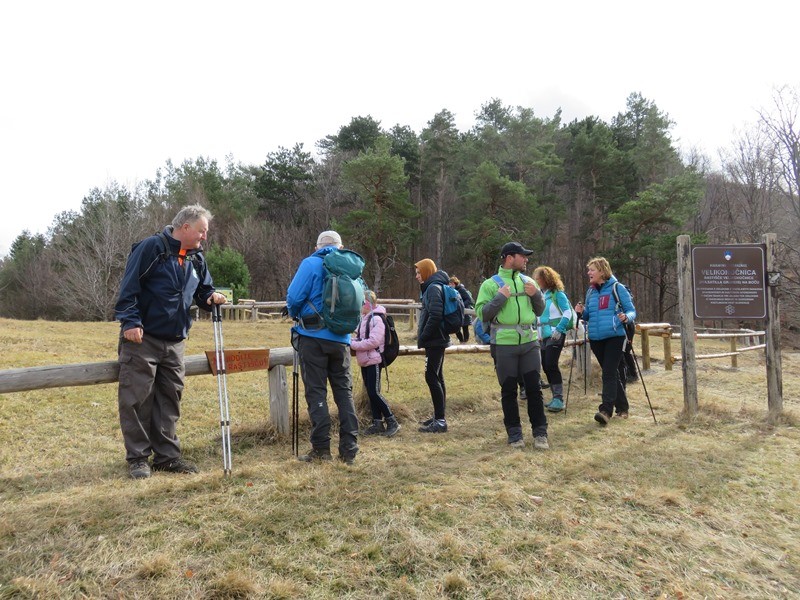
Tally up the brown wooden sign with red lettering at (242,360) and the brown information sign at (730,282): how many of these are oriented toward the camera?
2

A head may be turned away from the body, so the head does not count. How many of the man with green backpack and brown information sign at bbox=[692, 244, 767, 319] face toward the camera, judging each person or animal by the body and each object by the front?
1

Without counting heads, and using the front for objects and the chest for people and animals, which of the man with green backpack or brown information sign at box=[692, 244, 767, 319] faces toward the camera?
the brown information sign

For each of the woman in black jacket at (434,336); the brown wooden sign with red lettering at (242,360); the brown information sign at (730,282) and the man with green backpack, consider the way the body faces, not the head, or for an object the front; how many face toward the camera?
2

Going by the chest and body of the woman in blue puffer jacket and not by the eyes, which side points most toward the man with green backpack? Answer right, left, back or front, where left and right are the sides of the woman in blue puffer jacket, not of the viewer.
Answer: front

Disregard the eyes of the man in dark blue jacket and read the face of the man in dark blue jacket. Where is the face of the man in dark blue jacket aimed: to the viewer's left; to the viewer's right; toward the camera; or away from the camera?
to the viewer's right

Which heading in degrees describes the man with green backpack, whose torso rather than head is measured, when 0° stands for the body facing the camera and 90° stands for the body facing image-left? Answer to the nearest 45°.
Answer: approximately 135°

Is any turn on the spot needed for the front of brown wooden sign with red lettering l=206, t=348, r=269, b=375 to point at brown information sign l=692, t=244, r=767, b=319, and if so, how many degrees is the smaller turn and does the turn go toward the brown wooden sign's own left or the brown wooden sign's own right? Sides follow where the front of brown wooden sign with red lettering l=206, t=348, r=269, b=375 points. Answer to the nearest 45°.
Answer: approximately 90° to the brown wooden sign's own left

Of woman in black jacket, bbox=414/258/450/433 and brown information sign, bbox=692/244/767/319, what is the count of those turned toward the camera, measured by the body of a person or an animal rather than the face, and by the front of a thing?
1

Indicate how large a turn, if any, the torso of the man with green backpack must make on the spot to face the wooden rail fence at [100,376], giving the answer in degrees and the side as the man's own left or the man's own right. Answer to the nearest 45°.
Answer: approximately 45° to the man's own left

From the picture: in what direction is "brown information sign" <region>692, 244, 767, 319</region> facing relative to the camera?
toward the camera

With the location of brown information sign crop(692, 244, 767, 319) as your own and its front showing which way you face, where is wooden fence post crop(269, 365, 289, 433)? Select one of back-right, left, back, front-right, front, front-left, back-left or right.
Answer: front-right

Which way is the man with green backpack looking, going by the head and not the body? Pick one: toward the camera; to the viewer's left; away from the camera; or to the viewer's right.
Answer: away from the camera

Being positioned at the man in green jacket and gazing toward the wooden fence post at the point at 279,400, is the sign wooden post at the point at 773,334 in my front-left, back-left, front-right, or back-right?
back-right

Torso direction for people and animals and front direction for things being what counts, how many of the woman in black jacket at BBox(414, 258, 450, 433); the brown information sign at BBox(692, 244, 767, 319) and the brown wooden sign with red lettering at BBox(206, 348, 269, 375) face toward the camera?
2

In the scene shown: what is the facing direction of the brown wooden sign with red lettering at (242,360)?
toward the camera

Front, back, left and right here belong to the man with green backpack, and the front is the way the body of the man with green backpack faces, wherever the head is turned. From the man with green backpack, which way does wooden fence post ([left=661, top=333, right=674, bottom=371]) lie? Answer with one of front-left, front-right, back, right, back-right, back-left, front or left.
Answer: right
